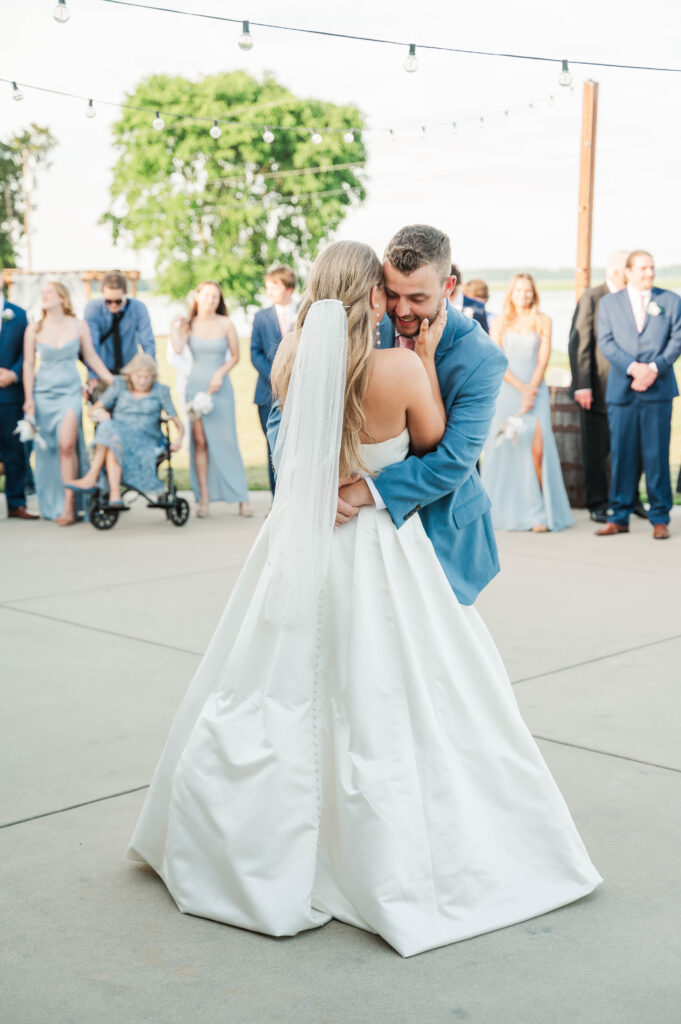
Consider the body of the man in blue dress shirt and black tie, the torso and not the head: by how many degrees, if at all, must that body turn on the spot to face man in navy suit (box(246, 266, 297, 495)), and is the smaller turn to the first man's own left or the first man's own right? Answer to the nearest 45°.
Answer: approximately 45° to the first man's own left

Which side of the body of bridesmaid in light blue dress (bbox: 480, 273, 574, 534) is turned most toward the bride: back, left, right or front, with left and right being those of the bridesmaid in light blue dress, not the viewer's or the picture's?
front

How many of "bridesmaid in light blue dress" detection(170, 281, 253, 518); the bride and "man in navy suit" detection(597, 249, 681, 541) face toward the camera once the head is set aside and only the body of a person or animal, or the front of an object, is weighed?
2

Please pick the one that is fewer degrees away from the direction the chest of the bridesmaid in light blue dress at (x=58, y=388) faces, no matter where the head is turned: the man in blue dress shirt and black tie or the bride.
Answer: the bride

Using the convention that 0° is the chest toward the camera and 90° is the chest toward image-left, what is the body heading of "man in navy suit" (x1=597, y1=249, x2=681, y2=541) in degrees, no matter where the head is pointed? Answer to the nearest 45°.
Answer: approximately 0°

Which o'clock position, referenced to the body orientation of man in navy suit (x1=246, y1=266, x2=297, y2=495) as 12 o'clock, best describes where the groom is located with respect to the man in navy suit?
The groom is roughly at 12 o'clock from the man in navy suit.

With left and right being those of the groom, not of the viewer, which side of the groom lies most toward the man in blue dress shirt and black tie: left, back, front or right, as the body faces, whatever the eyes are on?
right

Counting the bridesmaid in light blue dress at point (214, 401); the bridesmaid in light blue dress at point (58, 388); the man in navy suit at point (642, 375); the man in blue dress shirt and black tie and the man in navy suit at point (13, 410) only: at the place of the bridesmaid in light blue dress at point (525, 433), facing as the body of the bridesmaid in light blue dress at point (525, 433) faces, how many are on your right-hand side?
4

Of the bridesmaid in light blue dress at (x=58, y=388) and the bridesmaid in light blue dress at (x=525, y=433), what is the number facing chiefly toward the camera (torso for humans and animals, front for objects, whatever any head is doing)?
2

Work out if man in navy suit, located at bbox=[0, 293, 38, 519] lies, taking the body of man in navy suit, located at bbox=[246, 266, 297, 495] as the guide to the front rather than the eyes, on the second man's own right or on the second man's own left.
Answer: on the second man's own right

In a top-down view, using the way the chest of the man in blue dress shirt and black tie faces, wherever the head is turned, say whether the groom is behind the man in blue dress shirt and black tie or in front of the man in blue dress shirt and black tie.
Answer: in front
